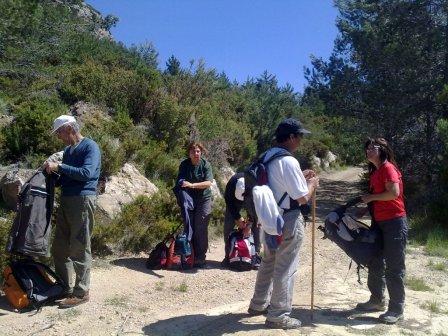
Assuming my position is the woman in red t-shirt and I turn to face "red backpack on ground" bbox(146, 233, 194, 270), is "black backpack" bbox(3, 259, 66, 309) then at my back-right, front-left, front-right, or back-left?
front-left

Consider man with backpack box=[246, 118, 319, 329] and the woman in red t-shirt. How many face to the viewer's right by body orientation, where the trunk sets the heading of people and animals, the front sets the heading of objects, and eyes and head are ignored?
1

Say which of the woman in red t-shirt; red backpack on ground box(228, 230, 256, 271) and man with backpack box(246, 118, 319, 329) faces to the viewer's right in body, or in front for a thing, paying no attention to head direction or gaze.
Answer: the man with backpack

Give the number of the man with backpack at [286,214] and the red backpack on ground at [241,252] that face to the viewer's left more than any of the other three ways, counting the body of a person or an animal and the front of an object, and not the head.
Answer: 0

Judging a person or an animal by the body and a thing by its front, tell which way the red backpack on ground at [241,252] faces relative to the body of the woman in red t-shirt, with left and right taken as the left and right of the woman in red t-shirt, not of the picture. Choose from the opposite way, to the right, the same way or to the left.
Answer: to the left

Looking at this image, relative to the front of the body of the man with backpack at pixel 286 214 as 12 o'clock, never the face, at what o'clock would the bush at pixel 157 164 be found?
The bush is roughly at 8 o'clock from the man with backpack.

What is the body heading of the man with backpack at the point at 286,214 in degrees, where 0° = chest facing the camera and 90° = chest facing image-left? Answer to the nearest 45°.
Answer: approximately 270°

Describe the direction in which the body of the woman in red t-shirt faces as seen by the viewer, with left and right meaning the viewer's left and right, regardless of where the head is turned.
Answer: facing to the left of the viewer

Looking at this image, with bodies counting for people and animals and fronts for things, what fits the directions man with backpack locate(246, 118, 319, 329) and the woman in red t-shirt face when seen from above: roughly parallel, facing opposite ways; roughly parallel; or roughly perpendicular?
roughly parallel, facing opposite ways

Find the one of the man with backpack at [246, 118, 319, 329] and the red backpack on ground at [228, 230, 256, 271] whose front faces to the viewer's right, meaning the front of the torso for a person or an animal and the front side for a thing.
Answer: the man with backpack

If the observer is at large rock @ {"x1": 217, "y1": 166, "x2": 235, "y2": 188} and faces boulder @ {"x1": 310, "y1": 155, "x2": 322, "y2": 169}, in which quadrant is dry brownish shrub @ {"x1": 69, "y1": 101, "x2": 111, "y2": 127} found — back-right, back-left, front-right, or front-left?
back-left

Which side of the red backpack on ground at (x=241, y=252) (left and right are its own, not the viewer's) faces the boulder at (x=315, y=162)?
back

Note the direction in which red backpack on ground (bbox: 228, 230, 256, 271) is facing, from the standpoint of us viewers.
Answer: facing the viewer

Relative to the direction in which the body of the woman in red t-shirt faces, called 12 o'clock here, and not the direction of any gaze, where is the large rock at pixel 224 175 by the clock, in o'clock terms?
The large rock is roughly at 2 o'clock from the woman in red t-shirt.

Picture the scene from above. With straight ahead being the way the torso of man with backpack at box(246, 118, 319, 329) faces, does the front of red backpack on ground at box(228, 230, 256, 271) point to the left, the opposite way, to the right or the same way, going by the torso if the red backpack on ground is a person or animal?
to the right
